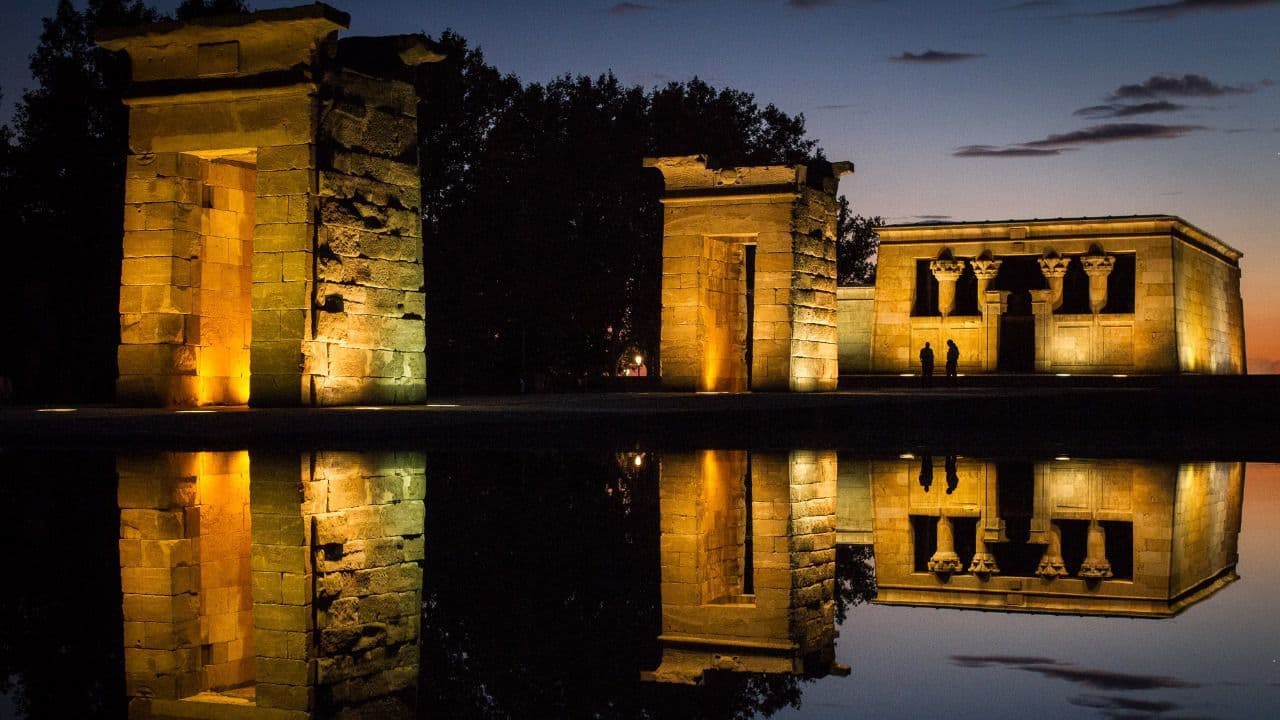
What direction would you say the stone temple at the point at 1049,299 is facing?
toward the camera

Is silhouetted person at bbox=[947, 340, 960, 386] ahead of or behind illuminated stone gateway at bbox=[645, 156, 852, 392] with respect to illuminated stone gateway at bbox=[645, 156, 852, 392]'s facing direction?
behind

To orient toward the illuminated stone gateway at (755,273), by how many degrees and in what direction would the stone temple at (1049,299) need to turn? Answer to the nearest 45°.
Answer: approximately 45° to its right

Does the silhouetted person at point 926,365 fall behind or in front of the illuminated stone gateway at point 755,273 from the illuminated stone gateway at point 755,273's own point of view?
behind

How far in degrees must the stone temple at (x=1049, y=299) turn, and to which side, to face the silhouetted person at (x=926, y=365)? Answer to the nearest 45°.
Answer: approximately 45° to its right

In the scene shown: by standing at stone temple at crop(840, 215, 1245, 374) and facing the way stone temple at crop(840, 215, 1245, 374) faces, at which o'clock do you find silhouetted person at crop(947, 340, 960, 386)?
The silhouetted person is roughly at 1 o'clock from the stone temple.

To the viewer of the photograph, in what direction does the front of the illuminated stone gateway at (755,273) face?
facing the viewer and to the left of the viewer

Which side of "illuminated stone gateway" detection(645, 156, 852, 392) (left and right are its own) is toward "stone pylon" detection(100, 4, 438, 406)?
front

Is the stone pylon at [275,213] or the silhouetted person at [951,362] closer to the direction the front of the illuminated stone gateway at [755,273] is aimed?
the stone pylon

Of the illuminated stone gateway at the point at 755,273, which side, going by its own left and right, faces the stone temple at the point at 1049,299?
back

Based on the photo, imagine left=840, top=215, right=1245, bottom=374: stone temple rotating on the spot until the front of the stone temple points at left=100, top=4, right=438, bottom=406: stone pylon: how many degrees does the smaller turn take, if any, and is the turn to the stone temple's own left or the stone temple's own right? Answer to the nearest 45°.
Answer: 0° — it already faces it

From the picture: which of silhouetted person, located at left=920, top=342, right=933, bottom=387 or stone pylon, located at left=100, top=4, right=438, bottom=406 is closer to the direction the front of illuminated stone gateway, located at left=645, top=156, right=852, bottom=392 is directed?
the stone pylon

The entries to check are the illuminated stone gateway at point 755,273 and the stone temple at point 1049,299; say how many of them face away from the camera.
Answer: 0
